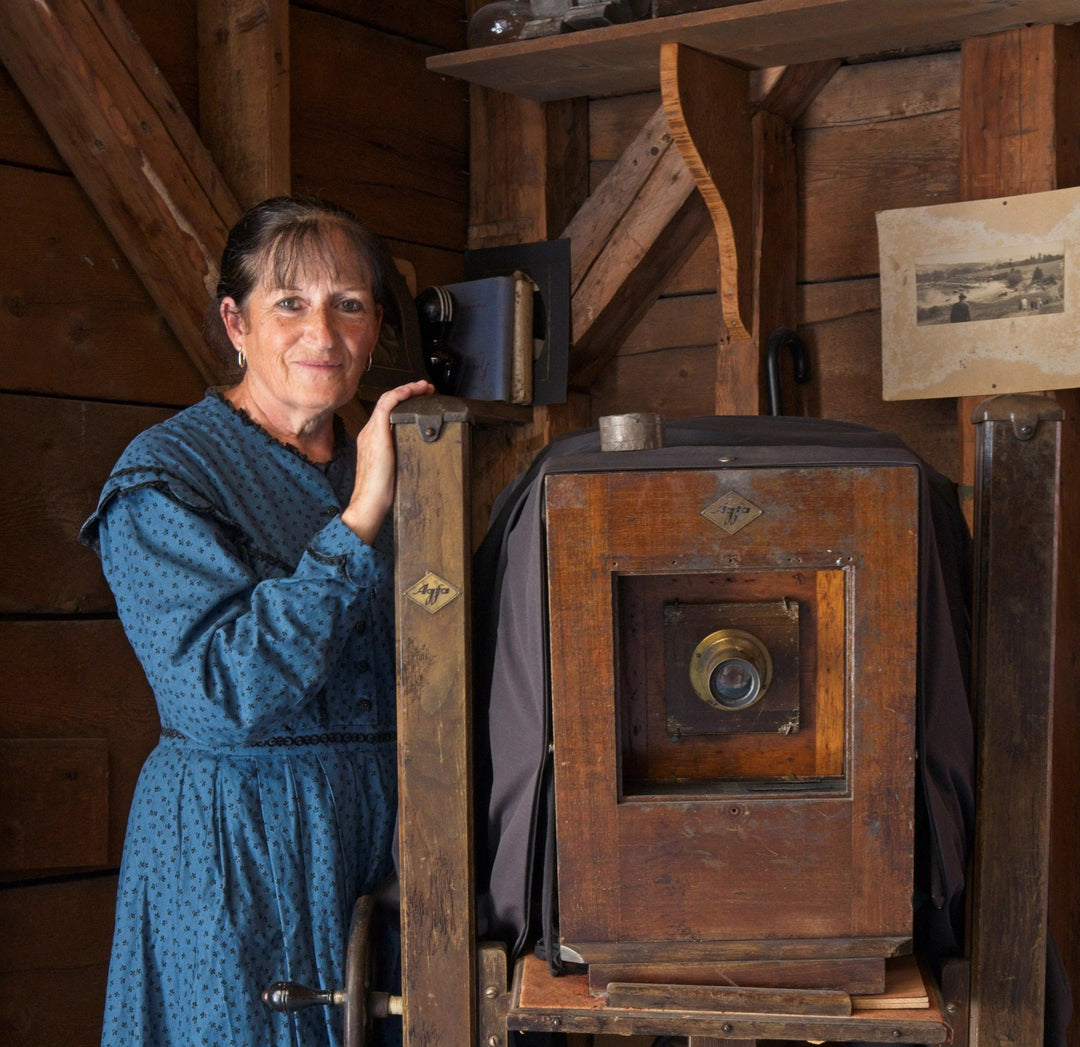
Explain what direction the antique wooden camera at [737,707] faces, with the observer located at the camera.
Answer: facing the viewer

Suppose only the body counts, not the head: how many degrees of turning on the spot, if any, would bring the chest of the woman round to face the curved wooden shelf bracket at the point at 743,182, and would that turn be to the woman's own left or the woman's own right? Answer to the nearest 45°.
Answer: approximately 90° to the woman's own left

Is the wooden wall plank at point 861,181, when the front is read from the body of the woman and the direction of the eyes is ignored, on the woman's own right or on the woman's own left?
on the woman's own left

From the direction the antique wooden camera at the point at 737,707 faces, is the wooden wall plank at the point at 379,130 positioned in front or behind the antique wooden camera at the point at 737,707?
behind

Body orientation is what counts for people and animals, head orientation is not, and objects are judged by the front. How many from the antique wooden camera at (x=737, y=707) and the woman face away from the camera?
0

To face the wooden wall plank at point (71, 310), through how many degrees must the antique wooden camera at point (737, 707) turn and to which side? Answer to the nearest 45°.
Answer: approximately 135° to its right

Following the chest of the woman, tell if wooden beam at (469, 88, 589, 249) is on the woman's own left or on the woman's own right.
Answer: on the woman's own left

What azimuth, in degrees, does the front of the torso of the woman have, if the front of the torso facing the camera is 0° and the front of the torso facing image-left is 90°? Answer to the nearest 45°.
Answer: approximately 315°

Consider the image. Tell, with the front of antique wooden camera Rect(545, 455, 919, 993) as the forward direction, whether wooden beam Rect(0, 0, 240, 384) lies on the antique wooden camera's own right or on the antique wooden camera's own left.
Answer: on the antique wooden camera's own right

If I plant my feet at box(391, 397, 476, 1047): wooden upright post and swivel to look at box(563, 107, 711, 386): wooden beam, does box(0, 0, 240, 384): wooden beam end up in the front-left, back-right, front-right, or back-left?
front-left
